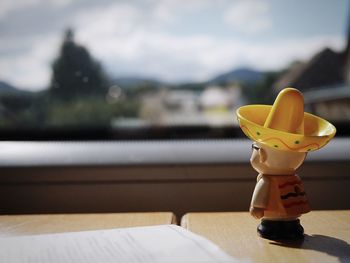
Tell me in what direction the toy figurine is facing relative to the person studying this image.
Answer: facing away from the viewer and to the left of the viewer
